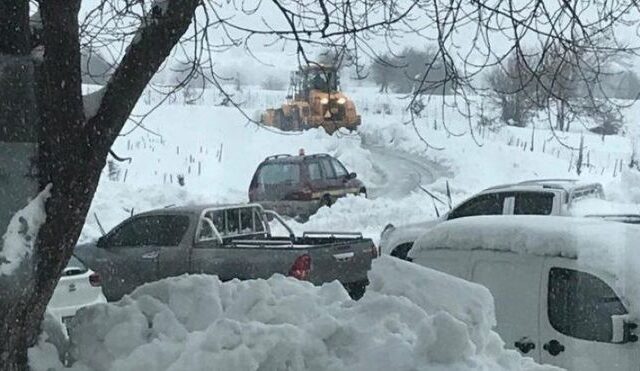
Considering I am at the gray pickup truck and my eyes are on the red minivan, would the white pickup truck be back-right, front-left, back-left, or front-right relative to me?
front-right

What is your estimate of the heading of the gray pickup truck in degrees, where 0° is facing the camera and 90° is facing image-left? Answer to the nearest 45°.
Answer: approximately 135°

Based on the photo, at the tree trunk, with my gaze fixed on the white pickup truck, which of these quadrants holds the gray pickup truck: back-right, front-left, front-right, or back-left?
front-left

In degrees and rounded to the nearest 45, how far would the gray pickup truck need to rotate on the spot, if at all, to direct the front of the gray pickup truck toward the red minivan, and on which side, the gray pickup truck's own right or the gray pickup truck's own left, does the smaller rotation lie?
approximately 45° to the gray pickup truck's own right

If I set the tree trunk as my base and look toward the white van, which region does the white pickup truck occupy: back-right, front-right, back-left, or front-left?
front-left

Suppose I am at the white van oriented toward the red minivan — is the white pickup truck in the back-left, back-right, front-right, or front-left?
front-right
